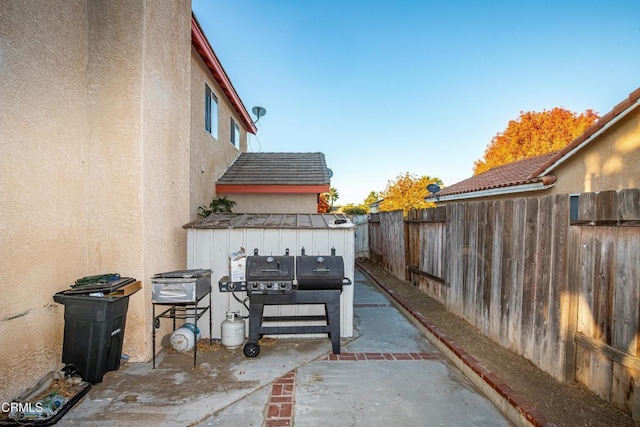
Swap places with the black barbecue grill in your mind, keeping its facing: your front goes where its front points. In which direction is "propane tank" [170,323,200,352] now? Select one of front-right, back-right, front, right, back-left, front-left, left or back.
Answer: right

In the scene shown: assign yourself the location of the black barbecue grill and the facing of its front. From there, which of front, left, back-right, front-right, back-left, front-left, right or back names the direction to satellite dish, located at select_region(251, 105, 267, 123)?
back

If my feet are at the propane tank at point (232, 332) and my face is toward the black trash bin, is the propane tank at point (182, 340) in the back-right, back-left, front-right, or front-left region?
front-right

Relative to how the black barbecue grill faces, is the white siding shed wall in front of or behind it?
behind

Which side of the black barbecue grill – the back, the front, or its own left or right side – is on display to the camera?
front

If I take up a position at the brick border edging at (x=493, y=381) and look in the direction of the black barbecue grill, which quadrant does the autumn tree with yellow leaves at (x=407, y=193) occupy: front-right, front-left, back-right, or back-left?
front-right

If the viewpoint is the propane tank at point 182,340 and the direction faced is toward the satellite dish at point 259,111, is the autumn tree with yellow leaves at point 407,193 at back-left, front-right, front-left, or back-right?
front-right

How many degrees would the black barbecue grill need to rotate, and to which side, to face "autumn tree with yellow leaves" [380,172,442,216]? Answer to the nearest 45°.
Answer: approximately 135° to its left

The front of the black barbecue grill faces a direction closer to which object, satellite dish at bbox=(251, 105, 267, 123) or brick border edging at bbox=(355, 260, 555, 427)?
the brick border edging

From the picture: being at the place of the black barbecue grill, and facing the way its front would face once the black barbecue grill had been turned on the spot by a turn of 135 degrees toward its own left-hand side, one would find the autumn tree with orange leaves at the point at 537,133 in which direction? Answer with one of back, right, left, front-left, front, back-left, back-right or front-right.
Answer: front

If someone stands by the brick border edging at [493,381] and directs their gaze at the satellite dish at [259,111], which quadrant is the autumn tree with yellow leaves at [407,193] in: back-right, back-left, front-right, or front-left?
front-right
